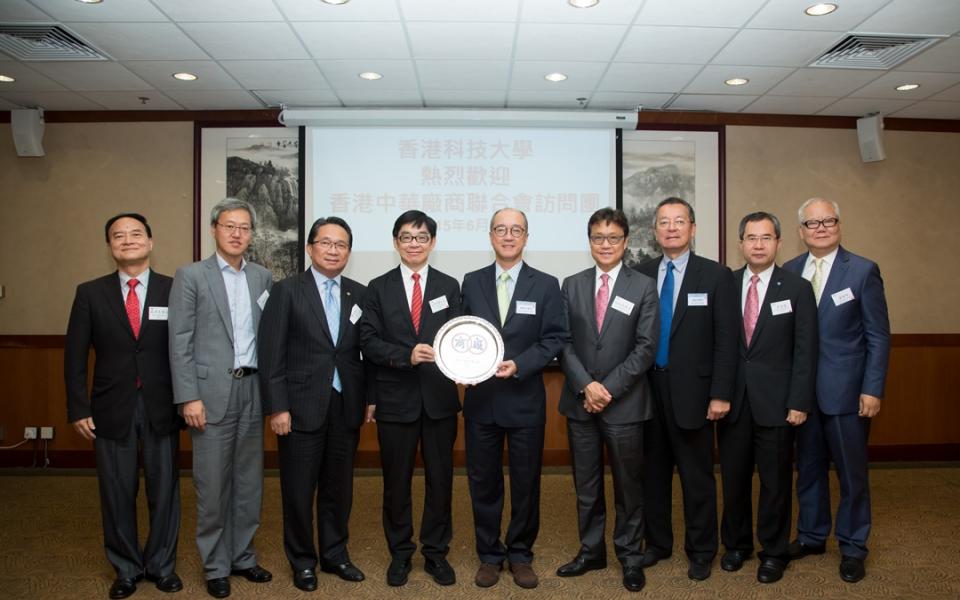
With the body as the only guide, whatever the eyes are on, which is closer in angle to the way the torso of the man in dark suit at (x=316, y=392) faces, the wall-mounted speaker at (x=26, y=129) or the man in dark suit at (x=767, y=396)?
the man in dark suit

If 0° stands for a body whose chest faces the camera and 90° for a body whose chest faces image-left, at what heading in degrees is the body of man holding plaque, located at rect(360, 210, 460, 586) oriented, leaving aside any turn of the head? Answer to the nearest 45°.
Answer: approximately 0°

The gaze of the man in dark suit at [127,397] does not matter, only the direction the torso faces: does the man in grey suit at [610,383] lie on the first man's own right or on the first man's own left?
on the first man's own left

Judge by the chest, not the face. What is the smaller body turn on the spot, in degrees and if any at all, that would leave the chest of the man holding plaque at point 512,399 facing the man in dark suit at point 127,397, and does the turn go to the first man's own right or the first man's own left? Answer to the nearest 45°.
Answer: approximately 90° to the first man's own right

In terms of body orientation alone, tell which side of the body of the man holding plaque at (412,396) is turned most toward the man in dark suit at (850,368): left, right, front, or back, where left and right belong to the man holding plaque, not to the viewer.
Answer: left

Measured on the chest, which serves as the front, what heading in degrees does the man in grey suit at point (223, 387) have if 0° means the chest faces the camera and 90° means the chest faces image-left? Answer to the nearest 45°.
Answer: approximately 315°

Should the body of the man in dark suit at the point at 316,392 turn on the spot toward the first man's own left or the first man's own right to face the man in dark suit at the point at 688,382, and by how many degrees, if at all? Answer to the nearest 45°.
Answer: approximately 45° to the first man's own left
